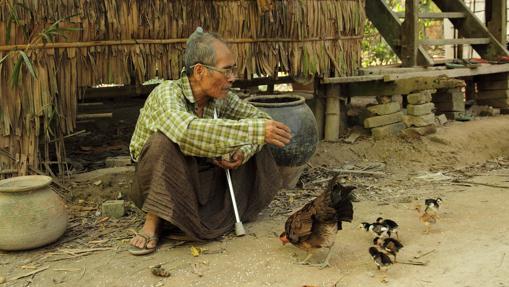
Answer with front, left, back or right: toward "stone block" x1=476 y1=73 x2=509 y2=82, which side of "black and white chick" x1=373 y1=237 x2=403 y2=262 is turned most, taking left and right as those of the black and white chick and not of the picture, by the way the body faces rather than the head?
right

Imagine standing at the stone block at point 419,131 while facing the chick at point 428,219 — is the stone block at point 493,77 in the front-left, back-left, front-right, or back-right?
back-left

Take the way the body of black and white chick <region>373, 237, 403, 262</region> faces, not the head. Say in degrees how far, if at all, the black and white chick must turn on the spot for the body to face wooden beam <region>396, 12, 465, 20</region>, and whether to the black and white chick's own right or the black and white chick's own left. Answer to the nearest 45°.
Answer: approximately 90° to the black and white chick's own right

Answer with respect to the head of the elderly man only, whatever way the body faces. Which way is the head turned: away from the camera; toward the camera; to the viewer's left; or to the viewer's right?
to the viewer's right

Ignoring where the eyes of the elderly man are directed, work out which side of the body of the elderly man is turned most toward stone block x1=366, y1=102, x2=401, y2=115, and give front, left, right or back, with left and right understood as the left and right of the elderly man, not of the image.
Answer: left

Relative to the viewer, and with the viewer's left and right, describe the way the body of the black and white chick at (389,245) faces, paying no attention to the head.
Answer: facing to the left of the viewer

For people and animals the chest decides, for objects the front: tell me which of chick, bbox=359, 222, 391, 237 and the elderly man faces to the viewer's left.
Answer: the chick

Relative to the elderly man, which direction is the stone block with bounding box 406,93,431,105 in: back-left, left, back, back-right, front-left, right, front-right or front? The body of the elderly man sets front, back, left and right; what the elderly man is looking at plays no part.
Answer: left

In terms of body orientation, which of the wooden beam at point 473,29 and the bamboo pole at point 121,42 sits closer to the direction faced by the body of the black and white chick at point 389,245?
the bamboo pole

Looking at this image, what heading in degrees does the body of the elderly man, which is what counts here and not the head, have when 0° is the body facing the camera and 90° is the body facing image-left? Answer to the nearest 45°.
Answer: approximately 315°

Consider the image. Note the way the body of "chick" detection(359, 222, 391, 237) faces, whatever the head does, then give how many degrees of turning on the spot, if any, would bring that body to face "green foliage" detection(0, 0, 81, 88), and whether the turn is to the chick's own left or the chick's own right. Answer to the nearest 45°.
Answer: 0° — it already faces it

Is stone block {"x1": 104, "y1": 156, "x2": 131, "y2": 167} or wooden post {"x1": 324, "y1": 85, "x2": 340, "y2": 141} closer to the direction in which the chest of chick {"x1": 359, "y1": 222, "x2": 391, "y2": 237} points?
the stone block

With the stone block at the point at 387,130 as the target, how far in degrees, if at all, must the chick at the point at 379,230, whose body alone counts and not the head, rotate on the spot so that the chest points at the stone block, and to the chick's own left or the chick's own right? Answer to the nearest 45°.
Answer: approximately 90° to the chick's own right

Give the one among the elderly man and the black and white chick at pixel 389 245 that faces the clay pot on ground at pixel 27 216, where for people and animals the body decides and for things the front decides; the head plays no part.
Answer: the black and white chick

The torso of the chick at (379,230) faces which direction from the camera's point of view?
to the viewer's left

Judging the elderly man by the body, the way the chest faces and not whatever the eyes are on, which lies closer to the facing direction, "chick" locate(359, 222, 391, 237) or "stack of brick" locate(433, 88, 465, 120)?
the chick

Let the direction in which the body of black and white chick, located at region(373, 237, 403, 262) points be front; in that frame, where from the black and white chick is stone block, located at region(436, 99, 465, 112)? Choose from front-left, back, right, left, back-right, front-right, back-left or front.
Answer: right
